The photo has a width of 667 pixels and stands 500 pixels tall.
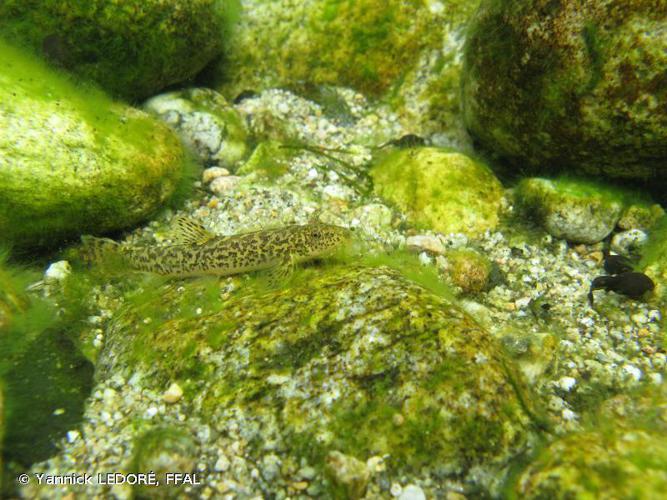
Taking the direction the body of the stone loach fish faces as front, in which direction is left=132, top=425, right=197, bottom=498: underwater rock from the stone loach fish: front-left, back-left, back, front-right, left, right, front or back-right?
right

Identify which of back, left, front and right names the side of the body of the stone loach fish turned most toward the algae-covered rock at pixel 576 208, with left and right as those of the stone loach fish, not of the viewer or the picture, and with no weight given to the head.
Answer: front

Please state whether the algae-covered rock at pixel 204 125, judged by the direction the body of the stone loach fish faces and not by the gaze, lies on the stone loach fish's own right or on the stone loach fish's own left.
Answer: on the stone loach fish's own left

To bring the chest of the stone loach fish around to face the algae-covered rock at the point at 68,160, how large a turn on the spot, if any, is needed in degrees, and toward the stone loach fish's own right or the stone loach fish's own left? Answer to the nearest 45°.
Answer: approximately 135° to the stone loach fish's own left

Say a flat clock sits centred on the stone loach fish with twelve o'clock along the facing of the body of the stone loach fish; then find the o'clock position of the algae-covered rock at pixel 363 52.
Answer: The algae-covered rock is roughly at 10 o'clock from the stone loach fish.

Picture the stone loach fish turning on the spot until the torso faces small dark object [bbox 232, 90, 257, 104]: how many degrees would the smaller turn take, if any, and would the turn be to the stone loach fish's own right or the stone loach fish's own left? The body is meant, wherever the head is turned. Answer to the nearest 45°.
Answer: approximately 90° to the stone loach fish's own left

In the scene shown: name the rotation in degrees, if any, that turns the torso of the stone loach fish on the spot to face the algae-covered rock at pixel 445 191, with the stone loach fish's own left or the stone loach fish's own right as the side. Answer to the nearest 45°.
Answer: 0° — it already faces it

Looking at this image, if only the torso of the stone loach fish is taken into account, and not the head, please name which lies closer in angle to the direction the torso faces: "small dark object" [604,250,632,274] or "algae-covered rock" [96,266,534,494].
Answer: the small dark object

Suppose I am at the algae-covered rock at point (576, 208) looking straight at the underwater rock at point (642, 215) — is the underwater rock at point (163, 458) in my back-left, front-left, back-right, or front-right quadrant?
back-right

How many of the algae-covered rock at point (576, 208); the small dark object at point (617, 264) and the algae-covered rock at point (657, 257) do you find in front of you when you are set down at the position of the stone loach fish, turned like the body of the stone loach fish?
3

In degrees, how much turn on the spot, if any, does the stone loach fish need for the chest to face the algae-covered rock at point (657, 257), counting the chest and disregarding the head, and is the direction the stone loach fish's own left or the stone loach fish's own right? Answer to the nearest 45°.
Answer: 0° — it already faces it

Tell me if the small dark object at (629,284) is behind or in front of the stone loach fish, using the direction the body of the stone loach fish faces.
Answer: in front

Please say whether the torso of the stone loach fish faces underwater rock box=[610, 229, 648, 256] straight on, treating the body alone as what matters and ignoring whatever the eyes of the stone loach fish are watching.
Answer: yes

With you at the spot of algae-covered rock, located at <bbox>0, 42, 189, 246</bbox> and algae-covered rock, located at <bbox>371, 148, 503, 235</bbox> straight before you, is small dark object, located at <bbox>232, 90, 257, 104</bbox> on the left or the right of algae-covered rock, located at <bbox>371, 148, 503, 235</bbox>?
left

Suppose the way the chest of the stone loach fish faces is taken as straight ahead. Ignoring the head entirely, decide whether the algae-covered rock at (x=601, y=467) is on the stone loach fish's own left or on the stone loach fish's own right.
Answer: on the stone loach fish's own right

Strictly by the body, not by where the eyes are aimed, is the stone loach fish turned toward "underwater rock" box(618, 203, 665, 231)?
yes

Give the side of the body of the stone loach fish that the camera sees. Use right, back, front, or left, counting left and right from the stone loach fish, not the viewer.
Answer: right
